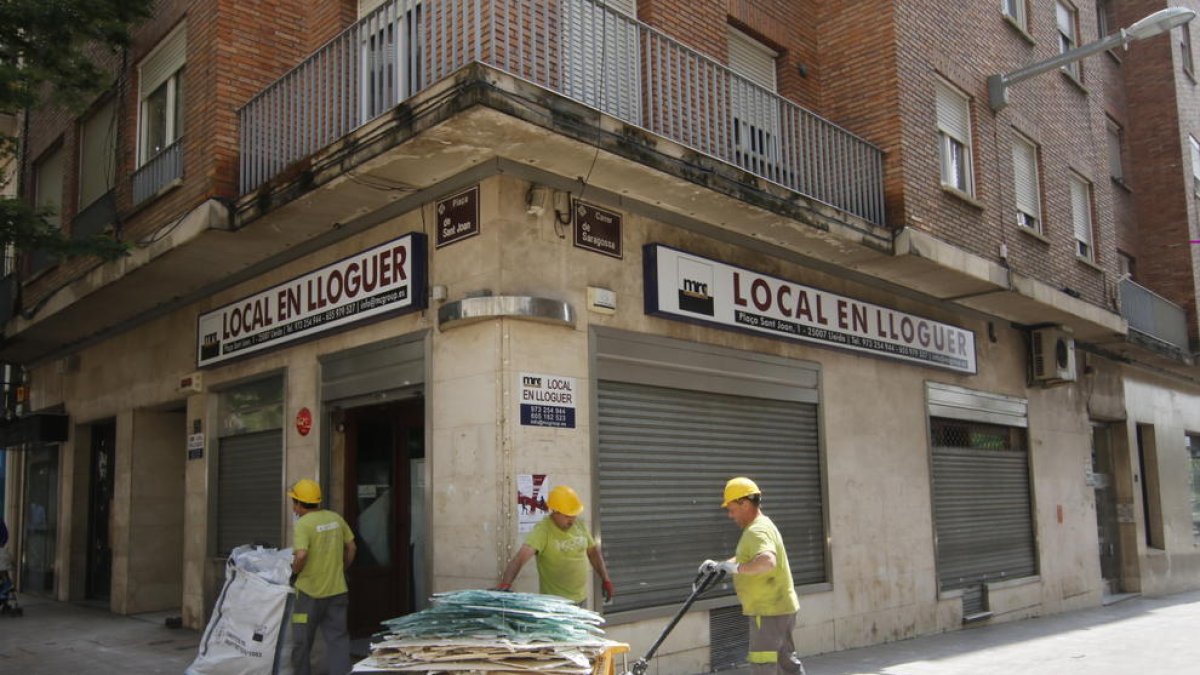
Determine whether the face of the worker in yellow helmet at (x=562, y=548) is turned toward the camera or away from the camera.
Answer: toward the camera

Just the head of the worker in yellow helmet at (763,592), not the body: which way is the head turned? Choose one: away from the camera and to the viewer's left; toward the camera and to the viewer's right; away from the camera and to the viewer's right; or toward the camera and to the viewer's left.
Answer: toward the camera and to the viewer's left

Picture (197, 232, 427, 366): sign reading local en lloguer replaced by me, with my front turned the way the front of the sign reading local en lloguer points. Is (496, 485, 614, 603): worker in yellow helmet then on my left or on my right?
on my left

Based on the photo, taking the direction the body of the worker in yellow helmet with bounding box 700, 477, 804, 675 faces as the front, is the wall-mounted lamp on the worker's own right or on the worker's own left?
on the worker's own right

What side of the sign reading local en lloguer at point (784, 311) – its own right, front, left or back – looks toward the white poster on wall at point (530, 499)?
right

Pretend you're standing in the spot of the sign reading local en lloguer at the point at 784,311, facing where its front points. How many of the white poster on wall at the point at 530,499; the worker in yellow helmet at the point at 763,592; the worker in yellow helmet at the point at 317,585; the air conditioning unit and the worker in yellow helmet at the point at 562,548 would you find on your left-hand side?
1

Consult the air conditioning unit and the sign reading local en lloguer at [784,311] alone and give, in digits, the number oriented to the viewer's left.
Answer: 0

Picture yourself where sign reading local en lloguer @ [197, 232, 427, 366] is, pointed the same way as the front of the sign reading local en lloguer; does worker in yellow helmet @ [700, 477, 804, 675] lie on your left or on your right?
on your left

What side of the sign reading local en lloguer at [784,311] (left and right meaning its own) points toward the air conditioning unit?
left

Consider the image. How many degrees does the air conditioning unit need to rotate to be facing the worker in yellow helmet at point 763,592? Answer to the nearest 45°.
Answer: approximately 45° to its right

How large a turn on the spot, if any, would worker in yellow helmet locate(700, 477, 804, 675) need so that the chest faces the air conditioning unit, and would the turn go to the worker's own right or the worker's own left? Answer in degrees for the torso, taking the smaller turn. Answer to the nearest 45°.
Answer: approximately 135° to the worker's own right

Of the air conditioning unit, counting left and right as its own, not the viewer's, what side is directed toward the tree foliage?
right

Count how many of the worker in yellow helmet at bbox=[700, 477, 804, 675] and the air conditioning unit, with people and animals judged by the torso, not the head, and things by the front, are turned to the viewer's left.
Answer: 1

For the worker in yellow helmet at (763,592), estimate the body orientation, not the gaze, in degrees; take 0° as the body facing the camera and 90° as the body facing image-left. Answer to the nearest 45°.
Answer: approximately 90°
